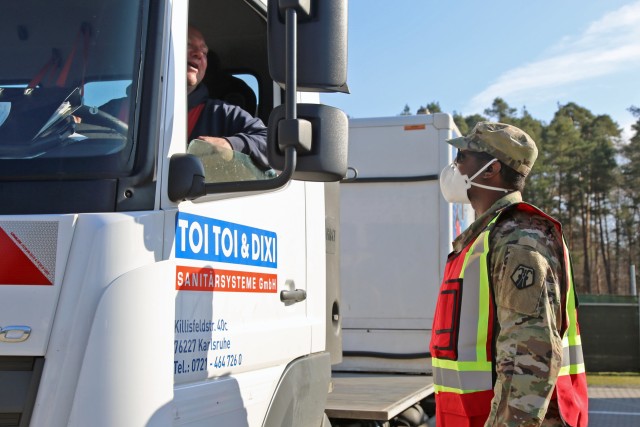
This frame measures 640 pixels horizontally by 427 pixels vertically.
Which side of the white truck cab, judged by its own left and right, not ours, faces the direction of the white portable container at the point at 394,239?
back

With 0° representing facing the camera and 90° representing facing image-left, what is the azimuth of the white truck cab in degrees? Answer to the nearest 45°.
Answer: approximately 45°

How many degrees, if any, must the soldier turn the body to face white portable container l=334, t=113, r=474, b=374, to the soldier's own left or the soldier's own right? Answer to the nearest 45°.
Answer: approximately 90° to the soldier's own right

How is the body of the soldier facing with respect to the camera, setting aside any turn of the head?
to the viewer's left

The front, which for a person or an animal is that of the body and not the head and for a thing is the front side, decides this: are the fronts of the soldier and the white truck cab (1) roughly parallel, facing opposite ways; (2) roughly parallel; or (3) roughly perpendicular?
roughly perpendicular

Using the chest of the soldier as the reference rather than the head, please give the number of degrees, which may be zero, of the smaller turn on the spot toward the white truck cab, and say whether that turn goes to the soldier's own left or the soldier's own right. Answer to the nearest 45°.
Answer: approximately 45° to the soldier's own left
